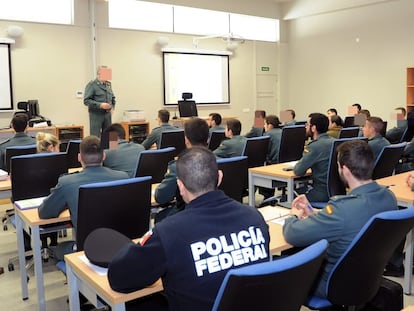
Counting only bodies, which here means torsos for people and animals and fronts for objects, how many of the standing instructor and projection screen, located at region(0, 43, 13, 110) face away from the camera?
0

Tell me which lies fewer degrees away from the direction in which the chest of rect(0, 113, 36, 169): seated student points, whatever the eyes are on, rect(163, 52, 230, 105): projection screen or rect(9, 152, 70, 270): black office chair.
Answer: the projection screen

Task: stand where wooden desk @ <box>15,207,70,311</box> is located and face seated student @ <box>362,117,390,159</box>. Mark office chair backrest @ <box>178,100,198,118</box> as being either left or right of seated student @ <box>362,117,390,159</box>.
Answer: left

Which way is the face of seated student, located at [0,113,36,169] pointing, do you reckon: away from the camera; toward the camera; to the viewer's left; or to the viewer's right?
away from the camera

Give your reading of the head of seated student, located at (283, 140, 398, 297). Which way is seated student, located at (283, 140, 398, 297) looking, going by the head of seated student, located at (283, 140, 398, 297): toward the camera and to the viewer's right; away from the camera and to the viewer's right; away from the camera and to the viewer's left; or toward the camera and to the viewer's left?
away from the camera and to the viewer's left

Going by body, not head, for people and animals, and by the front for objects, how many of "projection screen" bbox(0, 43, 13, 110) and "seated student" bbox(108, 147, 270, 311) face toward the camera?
1

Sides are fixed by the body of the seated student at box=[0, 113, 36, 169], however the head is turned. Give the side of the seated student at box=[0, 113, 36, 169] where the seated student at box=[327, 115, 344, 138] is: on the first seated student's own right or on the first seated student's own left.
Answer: on the first seated student's own right

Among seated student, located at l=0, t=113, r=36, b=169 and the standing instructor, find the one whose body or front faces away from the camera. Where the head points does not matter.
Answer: the seated student

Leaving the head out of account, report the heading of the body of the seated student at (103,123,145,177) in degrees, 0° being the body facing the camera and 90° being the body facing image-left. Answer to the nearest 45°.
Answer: approximately 135°

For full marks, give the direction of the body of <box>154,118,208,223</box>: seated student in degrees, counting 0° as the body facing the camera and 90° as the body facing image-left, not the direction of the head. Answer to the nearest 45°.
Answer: approximately 135°

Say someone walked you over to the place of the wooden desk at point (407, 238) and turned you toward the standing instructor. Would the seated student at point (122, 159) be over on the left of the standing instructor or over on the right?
left

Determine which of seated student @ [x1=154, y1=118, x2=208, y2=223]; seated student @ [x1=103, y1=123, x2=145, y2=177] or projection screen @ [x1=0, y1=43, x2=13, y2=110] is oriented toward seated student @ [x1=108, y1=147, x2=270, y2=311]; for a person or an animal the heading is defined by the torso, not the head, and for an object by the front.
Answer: the projection screen

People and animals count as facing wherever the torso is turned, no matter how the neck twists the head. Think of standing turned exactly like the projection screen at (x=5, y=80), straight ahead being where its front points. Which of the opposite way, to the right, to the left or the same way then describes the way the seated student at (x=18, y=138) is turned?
the opposite way

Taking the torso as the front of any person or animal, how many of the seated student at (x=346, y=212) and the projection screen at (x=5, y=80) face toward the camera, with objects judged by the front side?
1

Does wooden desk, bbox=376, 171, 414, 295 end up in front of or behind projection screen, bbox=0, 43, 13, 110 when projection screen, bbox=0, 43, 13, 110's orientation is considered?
in front

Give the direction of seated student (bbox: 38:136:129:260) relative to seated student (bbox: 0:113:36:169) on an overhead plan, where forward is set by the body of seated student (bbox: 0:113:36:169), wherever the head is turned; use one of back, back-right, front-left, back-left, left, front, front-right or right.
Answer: back

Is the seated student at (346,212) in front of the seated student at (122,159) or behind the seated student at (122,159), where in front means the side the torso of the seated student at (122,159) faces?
behind
